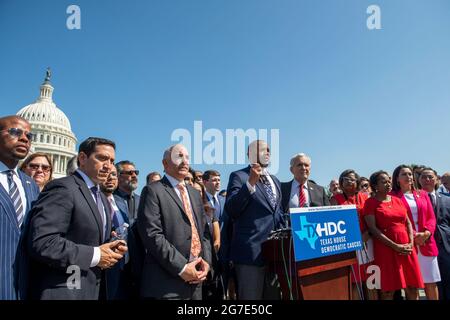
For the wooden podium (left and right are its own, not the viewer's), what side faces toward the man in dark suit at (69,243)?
right

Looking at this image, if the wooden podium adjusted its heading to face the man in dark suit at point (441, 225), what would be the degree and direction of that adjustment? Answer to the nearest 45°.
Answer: approximately 90° to its left

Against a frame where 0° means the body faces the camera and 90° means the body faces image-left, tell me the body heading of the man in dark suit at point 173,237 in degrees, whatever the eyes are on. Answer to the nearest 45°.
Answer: approximately 315°

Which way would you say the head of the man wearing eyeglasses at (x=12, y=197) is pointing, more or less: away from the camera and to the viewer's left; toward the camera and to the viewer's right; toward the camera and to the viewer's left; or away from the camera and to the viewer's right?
toward the camera and to the viewer's right

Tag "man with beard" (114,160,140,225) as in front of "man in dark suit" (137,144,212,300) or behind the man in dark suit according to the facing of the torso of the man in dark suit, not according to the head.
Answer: behind

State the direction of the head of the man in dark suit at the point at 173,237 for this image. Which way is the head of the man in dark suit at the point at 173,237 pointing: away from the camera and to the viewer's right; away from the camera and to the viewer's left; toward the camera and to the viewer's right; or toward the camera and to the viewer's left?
toward the camera and to the viewer's right

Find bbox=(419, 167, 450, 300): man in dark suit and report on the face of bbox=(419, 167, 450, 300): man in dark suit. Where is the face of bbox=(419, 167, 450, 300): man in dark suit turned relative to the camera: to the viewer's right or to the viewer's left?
to the viewer's left

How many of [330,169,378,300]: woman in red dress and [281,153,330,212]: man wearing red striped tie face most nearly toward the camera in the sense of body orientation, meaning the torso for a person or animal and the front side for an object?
2

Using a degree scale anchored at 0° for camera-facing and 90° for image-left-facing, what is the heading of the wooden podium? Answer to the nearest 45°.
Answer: approximately 315°

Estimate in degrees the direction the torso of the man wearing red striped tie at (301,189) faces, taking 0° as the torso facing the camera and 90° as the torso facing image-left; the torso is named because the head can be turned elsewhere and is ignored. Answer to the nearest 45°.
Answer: approximately 0°

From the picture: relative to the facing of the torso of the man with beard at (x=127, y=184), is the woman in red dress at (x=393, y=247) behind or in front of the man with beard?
in front

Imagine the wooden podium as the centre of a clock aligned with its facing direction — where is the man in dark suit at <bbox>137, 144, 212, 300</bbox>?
The man in dark suit is roughly at 4 o'clock from the wooden podium.

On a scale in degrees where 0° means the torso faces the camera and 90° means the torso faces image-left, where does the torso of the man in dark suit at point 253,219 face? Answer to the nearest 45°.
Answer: approximately 315°
